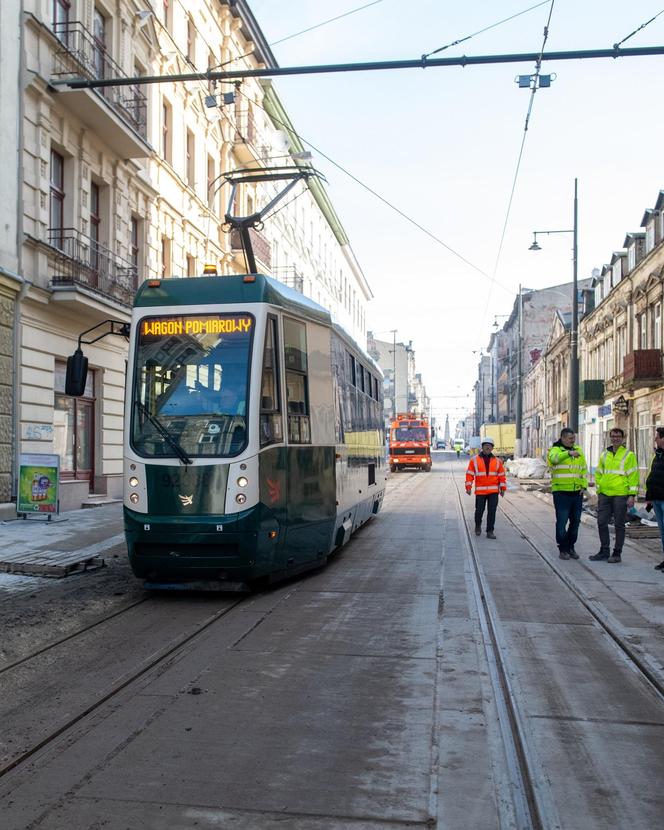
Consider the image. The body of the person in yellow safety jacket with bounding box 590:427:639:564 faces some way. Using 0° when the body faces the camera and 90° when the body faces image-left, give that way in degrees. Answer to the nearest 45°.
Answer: approximately 45°

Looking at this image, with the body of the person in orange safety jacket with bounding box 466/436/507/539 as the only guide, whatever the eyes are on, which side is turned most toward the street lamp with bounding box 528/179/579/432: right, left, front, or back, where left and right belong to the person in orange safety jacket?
back

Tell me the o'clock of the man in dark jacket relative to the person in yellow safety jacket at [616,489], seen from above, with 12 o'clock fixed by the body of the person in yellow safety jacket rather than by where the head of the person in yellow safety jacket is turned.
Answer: The man in dark jacket is roughly at 9 o'clock from the person in yellow safety jacket.

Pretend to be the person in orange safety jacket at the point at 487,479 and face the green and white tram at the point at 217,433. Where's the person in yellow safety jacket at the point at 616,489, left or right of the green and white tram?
left

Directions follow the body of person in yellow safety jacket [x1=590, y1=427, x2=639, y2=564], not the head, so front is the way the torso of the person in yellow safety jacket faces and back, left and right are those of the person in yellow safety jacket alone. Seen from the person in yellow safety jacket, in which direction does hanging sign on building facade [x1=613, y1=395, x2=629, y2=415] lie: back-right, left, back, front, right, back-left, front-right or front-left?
back-right

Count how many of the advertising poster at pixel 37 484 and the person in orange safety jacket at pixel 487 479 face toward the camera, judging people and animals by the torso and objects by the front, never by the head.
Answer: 2

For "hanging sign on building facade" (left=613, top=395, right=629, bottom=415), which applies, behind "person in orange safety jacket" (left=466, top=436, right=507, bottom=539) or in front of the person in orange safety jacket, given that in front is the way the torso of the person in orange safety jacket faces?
behind

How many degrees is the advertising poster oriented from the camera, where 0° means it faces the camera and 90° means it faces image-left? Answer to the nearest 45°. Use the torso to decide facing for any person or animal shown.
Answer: approximately 0°

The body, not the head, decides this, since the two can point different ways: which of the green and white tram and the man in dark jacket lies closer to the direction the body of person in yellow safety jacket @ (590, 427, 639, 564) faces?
the green and white tram
